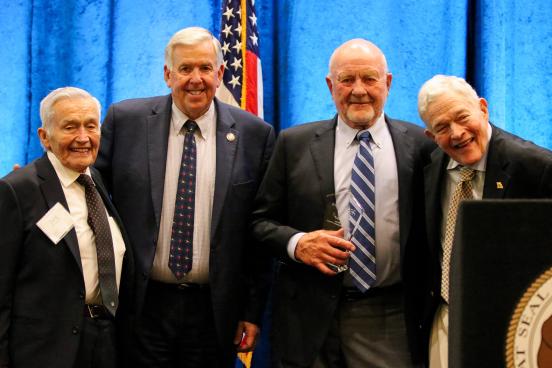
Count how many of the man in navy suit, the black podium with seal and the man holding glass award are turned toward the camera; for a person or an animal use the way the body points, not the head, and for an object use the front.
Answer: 3

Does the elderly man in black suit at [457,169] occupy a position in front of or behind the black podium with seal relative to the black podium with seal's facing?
behind

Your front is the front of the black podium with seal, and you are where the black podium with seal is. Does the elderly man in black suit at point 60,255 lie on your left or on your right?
on your right

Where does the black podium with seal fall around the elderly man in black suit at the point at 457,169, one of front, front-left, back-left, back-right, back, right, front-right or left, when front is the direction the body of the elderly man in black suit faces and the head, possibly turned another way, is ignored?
front-left

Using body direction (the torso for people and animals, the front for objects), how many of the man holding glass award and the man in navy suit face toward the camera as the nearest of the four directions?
2

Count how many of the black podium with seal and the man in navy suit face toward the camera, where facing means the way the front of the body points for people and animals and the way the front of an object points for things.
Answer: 2

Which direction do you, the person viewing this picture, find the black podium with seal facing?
facing the viewer

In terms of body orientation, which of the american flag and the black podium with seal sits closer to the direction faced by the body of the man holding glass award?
the black podium with seal

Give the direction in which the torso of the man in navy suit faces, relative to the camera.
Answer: toward the camera

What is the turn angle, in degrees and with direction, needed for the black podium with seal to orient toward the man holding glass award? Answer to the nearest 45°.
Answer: approximately 180°

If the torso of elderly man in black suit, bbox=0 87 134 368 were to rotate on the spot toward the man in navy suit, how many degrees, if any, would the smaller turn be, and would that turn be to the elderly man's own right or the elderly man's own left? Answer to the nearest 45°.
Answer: approximately 90° to the elderly man's own left

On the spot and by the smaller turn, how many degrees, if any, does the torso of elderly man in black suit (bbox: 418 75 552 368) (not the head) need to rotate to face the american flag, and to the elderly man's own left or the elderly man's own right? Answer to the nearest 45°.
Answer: approximately 90° to the elderly man's own right

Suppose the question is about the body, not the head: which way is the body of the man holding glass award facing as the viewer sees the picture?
toward the camera

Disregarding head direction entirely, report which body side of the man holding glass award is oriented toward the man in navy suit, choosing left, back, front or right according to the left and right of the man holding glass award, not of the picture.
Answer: right
